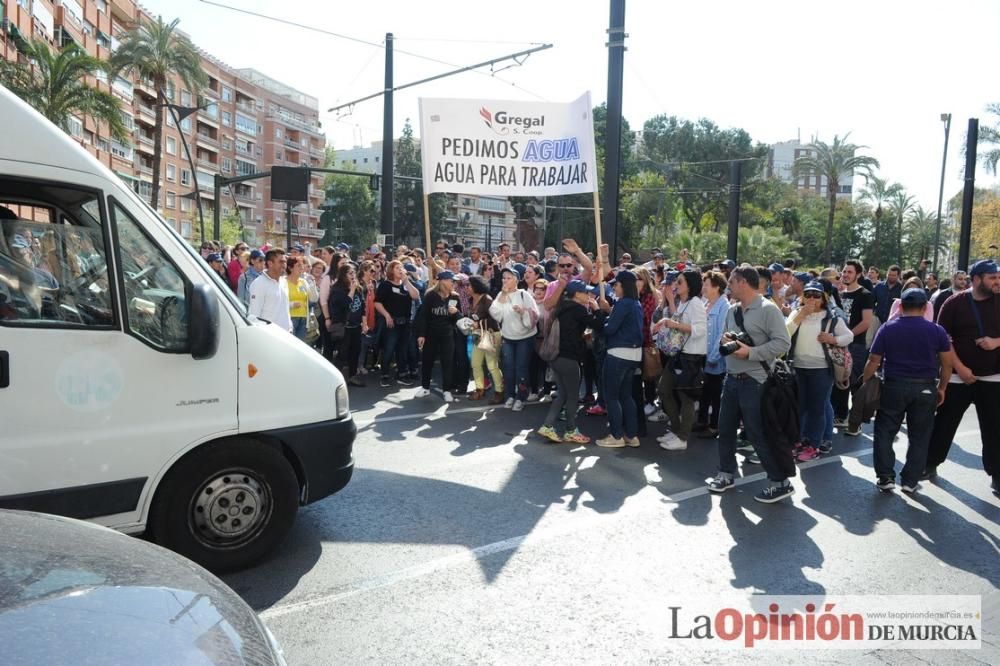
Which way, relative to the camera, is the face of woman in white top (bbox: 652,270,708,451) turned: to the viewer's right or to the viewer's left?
to the viewer's left

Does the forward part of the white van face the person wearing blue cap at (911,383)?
yes

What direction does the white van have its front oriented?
to the viewer's right

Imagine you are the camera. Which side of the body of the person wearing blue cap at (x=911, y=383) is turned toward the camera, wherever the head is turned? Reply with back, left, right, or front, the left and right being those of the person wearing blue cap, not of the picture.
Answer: back
